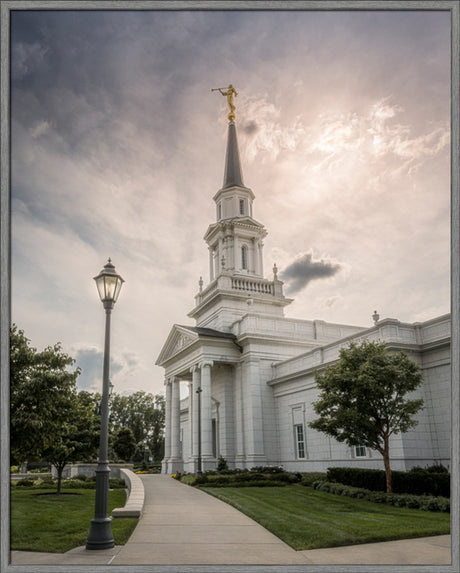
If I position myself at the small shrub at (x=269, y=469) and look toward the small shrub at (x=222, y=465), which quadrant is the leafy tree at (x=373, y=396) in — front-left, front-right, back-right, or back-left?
back-left

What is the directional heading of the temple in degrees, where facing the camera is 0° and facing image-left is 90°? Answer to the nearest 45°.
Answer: approximately 45°

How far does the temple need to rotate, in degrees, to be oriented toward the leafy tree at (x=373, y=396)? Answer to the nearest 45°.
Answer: approximately 45° to its left

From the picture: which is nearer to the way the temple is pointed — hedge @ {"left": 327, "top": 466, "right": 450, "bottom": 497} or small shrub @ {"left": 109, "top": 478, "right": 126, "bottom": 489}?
the small shrub
